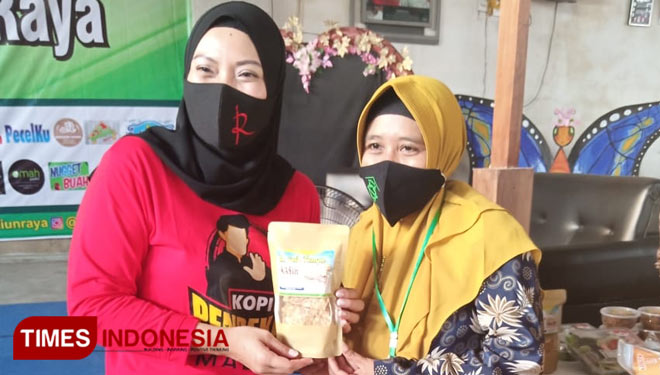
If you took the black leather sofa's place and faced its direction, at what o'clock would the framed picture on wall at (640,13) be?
The framed picture on wall is roughly at 6 o'clock from the black leather sofa.

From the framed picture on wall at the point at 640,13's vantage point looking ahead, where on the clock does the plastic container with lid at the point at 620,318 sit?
The plastic container with lid is roughly at 12 o'clock from the framed picture on wall.

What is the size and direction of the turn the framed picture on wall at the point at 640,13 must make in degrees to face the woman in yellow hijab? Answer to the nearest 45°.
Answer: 0° — it already faces them

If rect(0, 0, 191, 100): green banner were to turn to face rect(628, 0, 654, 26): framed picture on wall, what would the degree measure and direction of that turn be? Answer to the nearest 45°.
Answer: approximately 90° to its left

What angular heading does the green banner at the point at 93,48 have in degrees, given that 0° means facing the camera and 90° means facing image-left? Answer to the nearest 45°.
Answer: approximately 0°

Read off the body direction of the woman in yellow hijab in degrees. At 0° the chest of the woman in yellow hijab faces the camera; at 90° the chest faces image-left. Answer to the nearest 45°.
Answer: approximately 45°

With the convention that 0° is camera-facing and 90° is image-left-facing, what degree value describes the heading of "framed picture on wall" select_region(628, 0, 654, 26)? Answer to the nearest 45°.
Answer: approximately 0°
